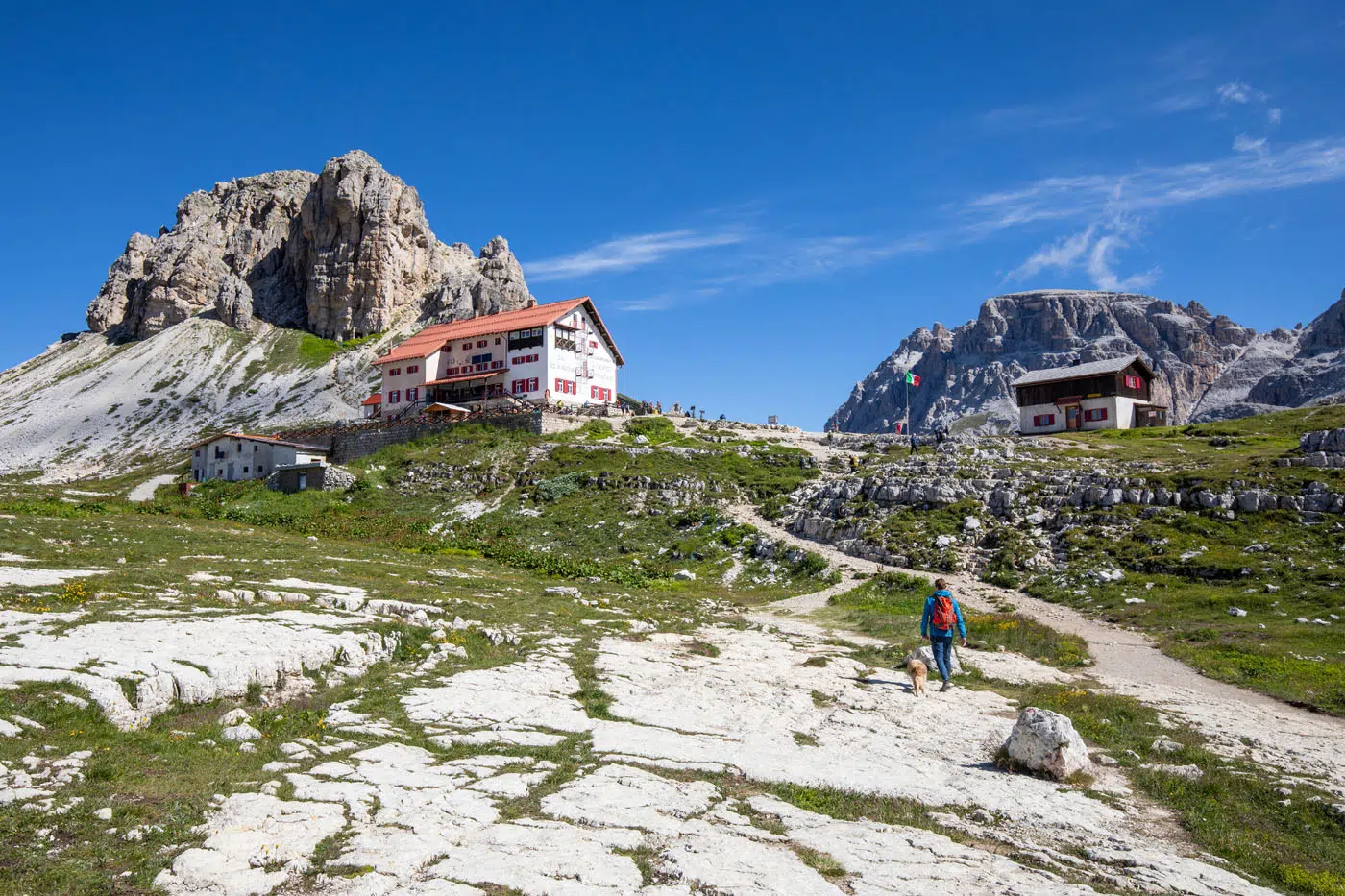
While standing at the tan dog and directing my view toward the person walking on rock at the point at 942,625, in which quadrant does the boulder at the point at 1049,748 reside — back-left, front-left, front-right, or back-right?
back-right

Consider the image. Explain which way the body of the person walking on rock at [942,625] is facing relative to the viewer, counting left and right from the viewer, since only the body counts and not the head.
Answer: facing away from the viewer

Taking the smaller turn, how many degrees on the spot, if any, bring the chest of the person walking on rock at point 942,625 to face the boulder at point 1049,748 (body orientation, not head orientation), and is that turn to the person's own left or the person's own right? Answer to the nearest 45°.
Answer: approximately 180°

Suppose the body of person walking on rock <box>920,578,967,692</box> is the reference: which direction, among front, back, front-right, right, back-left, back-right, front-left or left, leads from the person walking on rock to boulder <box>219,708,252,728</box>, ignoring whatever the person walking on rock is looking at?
back-left

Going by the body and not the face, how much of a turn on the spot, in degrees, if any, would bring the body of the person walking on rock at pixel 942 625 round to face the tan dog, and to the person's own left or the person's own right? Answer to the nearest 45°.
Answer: approximately 135° to the person's own left
